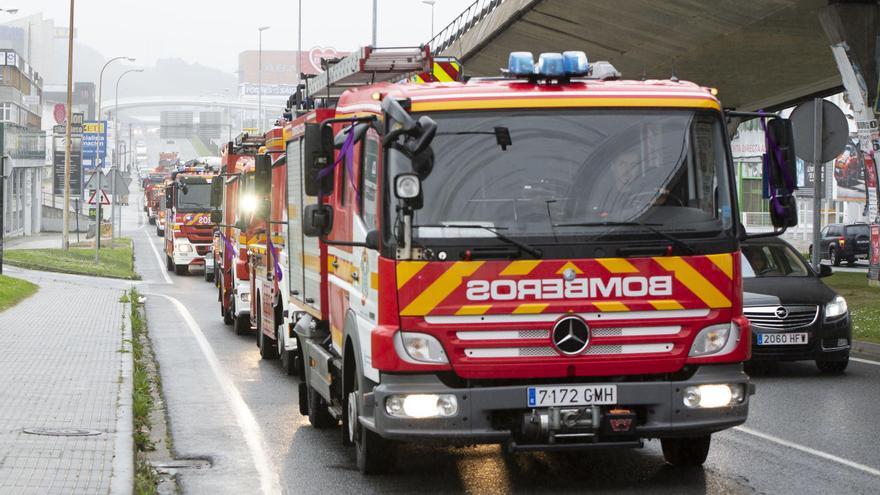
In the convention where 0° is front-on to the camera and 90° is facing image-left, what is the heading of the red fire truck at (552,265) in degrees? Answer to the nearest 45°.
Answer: approximately 0°

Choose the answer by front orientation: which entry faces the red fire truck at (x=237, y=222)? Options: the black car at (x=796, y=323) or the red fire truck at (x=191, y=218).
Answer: the red fire truck at (x=191, y=218)

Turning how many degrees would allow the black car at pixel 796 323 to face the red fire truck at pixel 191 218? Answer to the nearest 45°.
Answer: approximately 135° to its right

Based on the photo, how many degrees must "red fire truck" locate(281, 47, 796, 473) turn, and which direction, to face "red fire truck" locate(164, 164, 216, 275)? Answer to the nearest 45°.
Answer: approximately 180°

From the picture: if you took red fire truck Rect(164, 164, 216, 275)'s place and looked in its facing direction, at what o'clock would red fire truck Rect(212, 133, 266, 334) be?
red fire truck Rect(212, 133, 266, 334) is roughly at 12 o'clock from red fire truck Rect(164, 164, 216, 275).

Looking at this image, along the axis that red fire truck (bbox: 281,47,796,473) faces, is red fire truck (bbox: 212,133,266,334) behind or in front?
behind

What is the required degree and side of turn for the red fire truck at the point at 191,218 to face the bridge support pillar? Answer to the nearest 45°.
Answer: approximately 45° to its left
